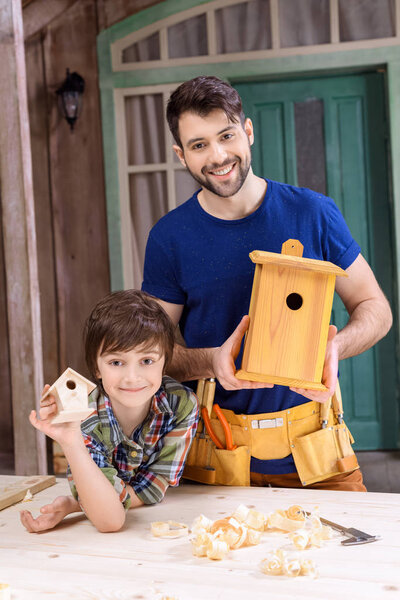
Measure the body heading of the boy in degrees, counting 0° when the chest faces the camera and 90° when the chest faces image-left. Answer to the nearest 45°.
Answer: approximately 0°

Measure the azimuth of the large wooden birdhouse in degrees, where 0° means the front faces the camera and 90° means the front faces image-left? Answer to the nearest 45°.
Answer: approximately 0°

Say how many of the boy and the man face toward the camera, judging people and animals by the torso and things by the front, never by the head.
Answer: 2
